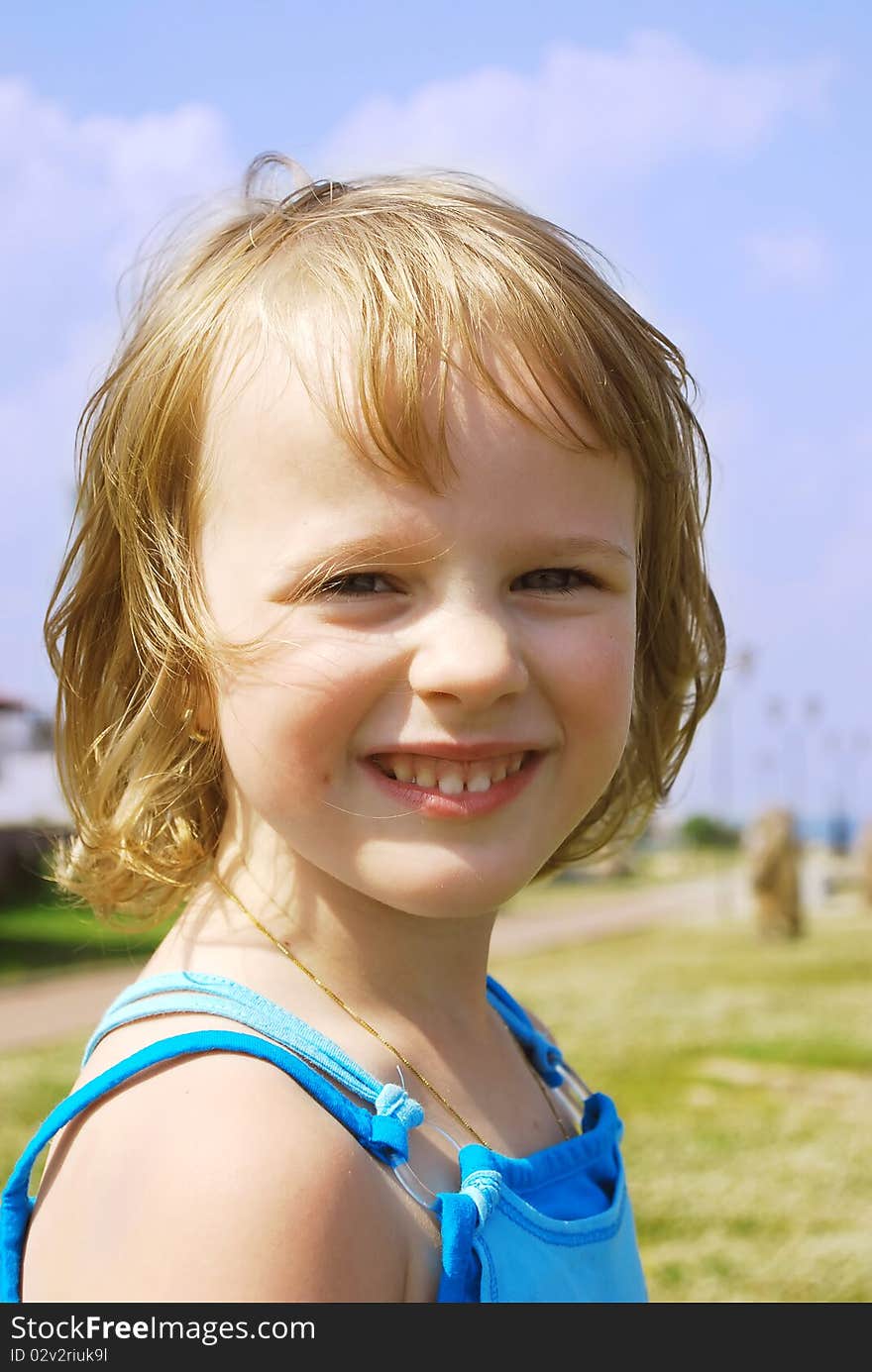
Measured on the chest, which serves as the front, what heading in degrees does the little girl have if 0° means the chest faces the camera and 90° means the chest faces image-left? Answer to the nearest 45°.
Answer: approximately 315°

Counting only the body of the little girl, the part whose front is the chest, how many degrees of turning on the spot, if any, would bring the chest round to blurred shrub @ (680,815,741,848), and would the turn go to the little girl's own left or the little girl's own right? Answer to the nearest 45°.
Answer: approximately 135° to the little girl's own left
